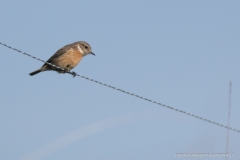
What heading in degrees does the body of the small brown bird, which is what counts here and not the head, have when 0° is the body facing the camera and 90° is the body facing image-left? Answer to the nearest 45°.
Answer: approximately 270°
